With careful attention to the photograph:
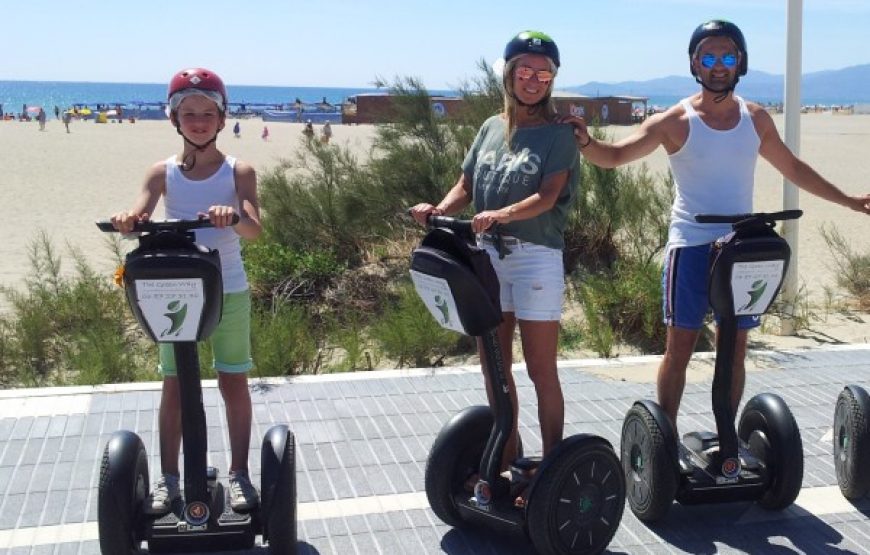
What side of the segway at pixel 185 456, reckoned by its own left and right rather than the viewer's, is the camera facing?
front

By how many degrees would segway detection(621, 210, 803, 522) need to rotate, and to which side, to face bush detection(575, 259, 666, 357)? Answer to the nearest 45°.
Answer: approximately 135° to its left

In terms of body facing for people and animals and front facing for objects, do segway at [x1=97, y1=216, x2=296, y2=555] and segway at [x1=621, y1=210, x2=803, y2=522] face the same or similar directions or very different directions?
same or similar directions

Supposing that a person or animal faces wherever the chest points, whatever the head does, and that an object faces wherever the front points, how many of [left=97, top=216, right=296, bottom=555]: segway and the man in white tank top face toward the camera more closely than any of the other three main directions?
2

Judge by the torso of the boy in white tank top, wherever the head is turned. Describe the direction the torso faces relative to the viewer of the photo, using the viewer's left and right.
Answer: facing the viewer

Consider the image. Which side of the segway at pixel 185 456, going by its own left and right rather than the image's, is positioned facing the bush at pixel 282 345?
back

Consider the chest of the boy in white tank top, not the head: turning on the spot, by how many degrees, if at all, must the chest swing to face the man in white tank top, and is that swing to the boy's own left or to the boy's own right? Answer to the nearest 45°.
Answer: approximately 90° to the boy's own left

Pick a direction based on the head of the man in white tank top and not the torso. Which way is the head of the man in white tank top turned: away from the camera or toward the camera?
toward the camera

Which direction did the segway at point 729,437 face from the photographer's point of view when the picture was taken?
facing the viewer and to the right of the viewer

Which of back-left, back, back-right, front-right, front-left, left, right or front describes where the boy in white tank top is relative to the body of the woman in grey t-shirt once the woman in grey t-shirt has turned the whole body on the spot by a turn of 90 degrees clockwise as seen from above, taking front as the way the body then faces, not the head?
front-left

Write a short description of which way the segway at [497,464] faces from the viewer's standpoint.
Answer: facing the viewer and to the left of the viewer

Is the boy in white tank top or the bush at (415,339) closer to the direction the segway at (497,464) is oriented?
the boy in white tank top

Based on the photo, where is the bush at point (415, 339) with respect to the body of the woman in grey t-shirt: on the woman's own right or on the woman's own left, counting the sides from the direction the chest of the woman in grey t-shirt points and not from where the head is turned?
on the woman's own right

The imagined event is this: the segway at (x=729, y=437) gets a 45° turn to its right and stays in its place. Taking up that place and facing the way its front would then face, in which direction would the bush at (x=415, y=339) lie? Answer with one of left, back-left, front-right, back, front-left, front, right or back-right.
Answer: back-right

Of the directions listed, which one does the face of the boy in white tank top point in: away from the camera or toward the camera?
toward the camera

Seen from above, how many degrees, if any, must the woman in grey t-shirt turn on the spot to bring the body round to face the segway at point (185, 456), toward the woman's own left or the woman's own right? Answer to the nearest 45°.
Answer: approximately 45° to the woman's own right
